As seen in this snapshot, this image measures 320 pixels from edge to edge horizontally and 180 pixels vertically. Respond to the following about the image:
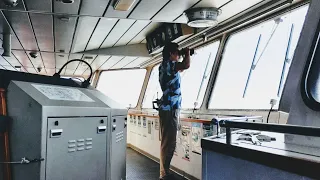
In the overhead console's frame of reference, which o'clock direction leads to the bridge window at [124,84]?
The bridge window is roughly at 4 o'clock from the overhead console.

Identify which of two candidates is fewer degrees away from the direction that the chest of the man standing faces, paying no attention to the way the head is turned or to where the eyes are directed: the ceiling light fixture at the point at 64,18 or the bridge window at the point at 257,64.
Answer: the bridge window

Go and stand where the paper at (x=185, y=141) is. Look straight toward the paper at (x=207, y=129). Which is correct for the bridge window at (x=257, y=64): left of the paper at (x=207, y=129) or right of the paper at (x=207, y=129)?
left

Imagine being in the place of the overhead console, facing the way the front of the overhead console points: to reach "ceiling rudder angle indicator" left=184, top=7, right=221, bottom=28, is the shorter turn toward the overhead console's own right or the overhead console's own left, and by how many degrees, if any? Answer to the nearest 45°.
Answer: approximately 45° to the overhead console's own left

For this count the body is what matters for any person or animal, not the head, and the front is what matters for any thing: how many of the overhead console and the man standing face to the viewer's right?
1

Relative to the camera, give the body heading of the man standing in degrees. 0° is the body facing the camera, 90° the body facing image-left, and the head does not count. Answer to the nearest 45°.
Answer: approximately 270°

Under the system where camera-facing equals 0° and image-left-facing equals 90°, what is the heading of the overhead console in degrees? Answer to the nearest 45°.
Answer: approximately 45°

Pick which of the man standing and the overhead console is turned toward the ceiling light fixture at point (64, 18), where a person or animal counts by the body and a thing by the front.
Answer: the overhead console

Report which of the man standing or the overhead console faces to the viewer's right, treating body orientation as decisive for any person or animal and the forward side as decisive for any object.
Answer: the man standing

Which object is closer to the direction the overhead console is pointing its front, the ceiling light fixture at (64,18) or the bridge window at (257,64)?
the ceiling light fixture

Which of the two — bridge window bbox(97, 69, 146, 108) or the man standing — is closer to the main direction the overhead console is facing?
the man standing
